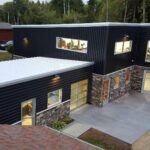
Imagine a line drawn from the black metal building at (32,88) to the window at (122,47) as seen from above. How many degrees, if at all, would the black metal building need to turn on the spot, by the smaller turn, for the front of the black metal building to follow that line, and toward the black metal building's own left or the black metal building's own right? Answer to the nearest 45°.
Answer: approximately 90° to the black metal building's own left

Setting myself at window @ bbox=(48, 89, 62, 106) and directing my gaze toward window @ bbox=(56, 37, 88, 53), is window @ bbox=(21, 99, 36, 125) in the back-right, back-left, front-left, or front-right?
back-left

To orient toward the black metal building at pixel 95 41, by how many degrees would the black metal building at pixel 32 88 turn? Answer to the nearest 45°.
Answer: approximately 90° to its left

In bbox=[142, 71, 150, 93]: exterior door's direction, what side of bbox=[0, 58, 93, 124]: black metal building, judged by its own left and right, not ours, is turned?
left

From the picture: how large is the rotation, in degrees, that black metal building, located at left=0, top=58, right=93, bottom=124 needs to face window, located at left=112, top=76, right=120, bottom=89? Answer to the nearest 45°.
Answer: approximately 90° to its left

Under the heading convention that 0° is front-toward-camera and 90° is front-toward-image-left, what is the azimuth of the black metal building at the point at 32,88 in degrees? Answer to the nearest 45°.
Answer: approximately 315°
